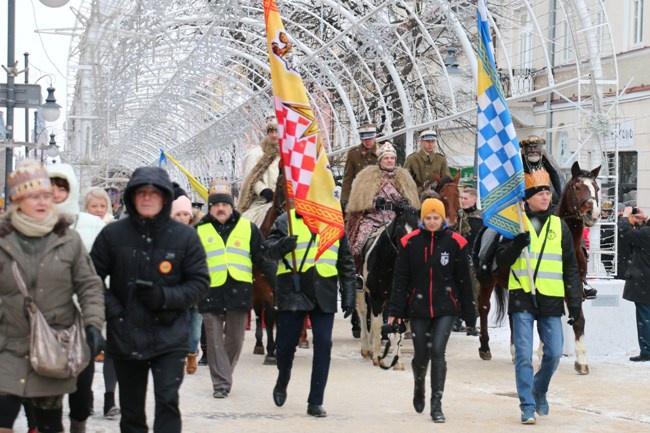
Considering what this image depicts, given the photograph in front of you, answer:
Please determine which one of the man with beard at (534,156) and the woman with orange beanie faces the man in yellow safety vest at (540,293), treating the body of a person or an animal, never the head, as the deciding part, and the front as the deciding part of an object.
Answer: the man with beard

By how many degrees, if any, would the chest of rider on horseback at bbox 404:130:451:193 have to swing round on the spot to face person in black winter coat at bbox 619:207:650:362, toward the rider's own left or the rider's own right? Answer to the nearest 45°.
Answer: approximately 45° to the rider's own left

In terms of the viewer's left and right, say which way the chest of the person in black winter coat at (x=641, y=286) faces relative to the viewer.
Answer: facing to the left of the viewer

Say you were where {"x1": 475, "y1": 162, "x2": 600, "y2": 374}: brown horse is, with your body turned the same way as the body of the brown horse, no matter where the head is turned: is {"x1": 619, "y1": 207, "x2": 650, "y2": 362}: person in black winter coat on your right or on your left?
on your left

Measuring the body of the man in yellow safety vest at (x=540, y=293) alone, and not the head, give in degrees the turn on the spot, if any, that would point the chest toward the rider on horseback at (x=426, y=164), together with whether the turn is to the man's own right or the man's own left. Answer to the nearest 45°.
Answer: approximately 180°

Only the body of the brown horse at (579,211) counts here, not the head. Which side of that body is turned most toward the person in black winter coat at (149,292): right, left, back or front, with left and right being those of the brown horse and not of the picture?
right

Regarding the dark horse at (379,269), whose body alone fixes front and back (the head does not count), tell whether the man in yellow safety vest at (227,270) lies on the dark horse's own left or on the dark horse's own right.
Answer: on the dark horse's own right

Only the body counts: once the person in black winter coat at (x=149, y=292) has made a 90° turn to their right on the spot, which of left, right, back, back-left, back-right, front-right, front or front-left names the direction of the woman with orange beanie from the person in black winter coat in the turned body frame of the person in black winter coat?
back-right

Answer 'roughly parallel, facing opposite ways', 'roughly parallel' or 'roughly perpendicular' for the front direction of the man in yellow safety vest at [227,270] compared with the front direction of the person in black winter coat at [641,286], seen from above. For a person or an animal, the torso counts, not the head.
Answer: roughly perpendicular

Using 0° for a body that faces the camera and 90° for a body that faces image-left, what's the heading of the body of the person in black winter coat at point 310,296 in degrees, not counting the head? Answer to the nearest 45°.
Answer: approximately 0°

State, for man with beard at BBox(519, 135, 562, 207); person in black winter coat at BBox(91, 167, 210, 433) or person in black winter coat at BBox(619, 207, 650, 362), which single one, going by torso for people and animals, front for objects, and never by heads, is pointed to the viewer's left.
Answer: person in black winter coat at BBox(619, 207, 650, 362)
